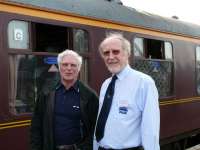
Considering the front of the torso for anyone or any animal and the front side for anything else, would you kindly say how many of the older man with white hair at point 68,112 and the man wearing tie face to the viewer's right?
0

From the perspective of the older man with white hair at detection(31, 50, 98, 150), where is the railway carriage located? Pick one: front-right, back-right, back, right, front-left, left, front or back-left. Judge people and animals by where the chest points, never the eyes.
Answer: back

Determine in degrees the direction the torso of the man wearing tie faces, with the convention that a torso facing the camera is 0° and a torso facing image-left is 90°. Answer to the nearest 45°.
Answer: approximately 45°

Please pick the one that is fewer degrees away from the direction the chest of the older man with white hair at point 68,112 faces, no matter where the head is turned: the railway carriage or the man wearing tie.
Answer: the man wearing tie

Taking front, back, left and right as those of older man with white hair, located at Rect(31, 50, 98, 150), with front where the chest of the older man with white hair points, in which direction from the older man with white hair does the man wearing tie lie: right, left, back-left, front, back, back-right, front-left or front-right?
front-left

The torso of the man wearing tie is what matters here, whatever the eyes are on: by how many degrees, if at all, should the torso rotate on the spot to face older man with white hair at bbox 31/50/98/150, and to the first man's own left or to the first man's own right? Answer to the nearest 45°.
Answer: approximately 90° to the first man's own right

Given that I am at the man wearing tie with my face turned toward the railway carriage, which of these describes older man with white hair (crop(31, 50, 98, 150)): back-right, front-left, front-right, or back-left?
front-left

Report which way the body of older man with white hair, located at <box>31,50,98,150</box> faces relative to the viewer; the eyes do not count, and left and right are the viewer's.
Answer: facing the viewer

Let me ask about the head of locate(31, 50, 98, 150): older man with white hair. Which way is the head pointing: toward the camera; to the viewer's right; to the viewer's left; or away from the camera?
toward the camera
